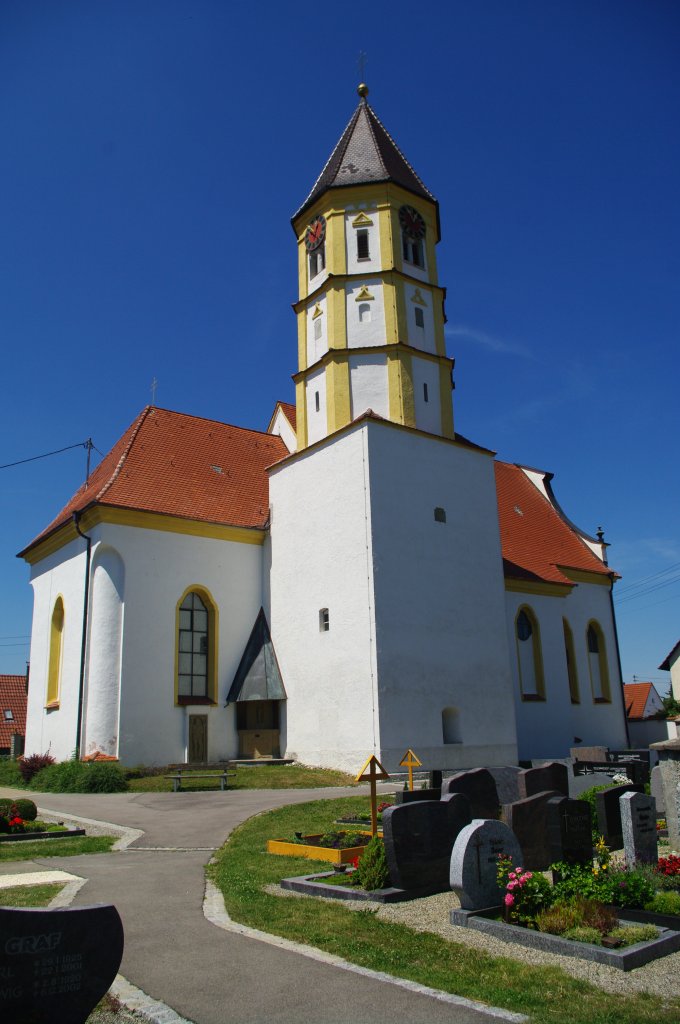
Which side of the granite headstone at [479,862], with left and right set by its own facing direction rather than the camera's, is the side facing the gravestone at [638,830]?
left

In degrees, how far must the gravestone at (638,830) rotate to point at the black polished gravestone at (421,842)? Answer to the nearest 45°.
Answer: approximately 90° to its right

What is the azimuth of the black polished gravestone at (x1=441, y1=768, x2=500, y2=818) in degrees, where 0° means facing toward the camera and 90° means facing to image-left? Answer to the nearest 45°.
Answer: approximately 315°

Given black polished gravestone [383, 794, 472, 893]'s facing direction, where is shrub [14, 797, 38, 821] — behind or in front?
in front

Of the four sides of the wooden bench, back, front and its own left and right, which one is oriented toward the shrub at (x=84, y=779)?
right

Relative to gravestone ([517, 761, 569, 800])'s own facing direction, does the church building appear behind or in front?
behind

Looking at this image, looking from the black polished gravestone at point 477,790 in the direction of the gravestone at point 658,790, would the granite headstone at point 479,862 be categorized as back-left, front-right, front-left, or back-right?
back-right
